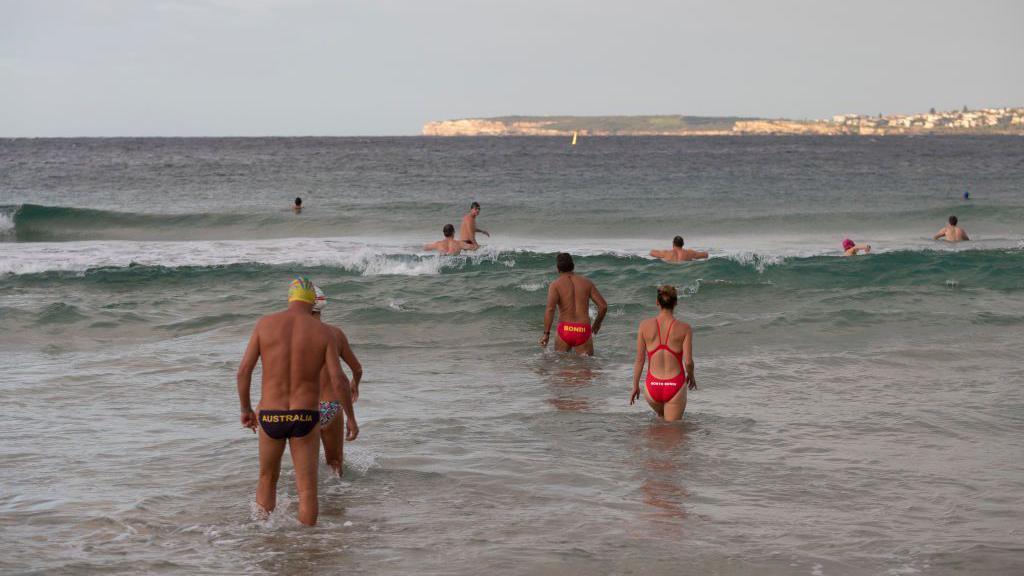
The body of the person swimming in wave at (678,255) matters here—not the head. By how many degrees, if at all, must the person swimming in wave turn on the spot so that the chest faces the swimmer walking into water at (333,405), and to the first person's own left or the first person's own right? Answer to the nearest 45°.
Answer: approximately 180°

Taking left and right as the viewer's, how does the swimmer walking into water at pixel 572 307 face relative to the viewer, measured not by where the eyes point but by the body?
facing away from the viewer

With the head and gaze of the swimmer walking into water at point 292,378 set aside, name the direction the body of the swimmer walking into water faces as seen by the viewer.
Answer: away from the camera

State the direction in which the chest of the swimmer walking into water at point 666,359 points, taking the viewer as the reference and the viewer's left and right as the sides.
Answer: facing away from the viewer

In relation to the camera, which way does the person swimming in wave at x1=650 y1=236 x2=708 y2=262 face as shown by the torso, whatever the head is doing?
away from the camera

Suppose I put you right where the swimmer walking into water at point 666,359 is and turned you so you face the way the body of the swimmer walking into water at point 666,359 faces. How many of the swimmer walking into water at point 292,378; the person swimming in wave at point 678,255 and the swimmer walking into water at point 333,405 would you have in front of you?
1

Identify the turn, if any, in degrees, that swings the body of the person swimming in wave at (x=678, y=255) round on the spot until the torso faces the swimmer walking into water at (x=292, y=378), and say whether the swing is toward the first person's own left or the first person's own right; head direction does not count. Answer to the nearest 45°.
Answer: approximately 180°

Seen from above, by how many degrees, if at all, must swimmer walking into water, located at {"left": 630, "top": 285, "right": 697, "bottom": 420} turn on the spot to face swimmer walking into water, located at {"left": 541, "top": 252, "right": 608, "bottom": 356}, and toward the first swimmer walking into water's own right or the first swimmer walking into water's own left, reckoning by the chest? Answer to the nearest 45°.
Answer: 0° — they already face them

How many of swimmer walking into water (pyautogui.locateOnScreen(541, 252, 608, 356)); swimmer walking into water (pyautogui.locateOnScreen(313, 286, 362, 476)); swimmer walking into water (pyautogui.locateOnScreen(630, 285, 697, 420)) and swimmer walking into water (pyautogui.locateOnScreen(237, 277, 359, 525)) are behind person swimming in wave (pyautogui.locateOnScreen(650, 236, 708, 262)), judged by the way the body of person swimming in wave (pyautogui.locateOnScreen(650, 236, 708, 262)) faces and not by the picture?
4

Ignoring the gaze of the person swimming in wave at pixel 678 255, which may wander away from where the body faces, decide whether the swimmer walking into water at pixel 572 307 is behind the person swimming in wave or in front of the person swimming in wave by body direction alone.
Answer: behind

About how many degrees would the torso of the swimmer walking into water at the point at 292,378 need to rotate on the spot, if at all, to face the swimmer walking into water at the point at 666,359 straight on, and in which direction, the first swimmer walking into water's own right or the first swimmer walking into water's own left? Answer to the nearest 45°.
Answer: approximately 45° to the first swimmer walking into water's own right

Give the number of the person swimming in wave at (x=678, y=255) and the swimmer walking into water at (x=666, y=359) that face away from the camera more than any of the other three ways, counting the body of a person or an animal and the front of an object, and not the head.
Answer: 2
